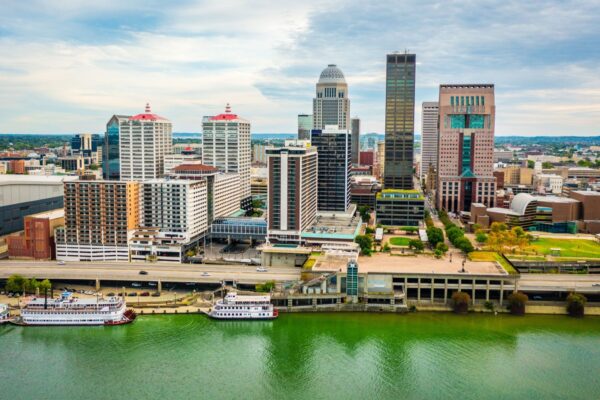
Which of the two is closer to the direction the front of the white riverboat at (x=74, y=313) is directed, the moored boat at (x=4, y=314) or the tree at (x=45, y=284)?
the moored boat

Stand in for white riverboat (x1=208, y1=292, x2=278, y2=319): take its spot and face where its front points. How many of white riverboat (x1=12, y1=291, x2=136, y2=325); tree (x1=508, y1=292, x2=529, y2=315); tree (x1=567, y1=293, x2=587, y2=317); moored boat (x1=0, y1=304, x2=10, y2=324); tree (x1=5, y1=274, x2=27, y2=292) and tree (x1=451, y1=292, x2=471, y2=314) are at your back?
3

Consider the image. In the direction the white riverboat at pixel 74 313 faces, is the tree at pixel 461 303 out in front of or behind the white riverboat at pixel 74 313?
behind

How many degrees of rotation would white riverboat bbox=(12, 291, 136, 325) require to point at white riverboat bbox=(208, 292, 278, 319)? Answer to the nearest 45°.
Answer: approximately 180°

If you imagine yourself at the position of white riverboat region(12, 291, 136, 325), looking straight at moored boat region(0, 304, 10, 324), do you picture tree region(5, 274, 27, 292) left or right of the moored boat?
right

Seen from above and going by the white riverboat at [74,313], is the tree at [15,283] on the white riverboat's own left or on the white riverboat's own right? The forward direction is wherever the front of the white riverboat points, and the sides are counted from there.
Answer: on the white riverboat's own right

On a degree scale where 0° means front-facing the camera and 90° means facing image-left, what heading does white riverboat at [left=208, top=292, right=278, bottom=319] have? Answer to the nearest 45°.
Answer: approximately 90°

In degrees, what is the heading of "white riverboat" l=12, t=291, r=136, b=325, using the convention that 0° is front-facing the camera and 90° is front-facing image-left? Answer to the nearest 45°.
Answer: approximately 90°

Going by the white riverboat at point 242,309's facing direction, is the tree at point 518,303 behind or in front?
behind

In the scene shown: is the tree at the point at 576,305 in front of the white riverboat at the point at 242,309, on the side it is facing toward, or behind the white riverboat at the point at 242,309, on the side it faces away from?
behind

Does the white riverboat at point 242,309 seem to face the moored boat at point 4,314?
yes

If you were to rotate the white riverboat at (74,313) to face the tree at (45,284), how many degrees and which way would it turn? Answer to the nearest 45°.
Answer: approximately 90° to its right

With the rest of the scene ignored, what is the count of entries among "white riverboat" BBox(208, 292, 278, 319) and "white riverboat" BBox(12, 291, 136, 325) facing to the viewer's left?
2
